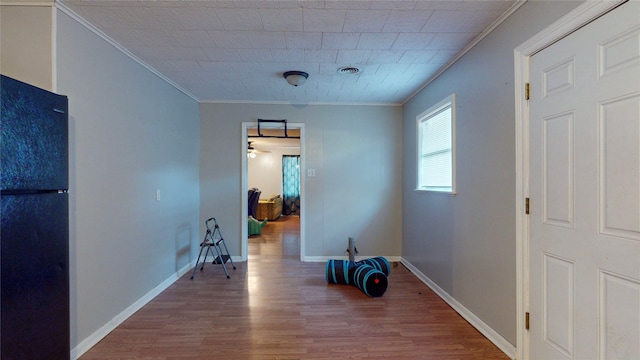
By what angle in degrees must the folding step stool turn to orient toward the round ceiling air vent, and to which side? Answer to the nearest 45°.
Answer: approximately 45° to its right

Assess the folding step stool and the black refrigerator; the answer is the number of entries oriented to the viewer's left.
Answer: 0

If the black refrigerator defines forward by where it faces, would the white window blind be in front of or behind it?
in front

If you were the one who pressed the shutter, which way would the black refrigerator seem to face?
facing the viewer and to the right of the viewer

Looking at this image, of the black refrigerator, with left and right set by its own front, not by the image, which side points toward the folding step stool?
left

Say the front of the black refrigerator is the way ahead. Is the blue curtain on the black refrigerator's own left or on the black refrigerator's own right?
on the black refrigerator's own left

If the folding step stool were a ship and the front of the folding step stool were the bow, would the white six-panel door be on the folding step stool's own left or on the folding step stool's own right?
on the folding step stool's own right

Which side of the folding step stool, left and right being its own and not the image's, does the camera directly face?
right
